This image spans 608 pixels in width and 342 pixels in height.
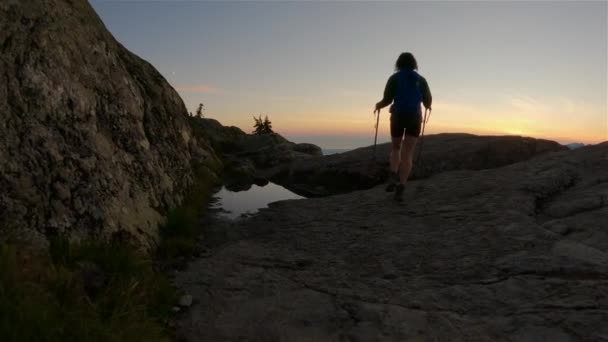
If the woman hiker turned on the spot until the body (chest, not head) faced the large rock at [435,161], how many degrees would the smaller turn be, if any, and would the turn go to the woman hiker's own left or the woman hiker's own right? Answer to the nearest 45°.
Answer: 0° — they already face it

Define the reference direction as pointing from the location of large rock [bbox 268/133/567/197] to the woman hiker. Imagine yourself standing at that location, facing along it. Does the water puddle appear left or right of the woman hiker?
right

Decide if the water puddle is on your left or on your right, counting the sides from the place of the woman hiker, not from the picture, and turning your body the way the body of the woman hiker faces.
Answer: on your left

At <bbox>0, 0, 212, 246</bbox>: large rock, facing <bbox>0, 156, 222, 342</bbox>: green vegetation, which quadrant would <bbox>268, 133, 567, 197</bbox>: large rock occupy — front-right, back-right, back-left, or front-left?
back-left

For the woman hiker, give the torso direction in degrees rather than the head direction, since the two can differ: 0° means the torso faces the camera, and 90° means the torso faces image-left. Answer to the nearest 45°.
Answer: approximately 180°

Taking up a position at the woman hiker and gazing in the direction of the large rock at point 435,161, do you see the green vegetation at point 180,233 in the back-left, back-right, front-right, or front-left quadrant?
back-left

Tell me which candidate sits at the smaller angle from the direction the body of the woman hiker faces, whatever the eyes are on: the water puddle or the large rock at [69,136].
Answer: the water puddle

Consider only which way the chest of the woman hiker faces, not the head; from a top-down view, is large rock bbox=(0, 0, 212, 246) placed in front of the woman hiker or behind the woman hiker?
behind

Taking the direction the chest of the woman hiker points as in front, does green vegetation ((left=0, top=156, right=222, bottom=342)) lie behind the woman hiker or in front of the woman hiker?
behind

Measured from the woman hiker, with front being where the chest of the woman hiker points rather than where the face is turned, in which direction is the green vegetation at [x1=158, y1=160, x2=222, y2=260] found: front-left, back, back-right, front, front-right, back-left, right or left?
back-left

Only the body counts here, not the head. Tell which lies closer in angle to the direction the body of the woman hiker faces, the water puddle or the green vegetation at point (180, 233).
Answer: the water puddle
